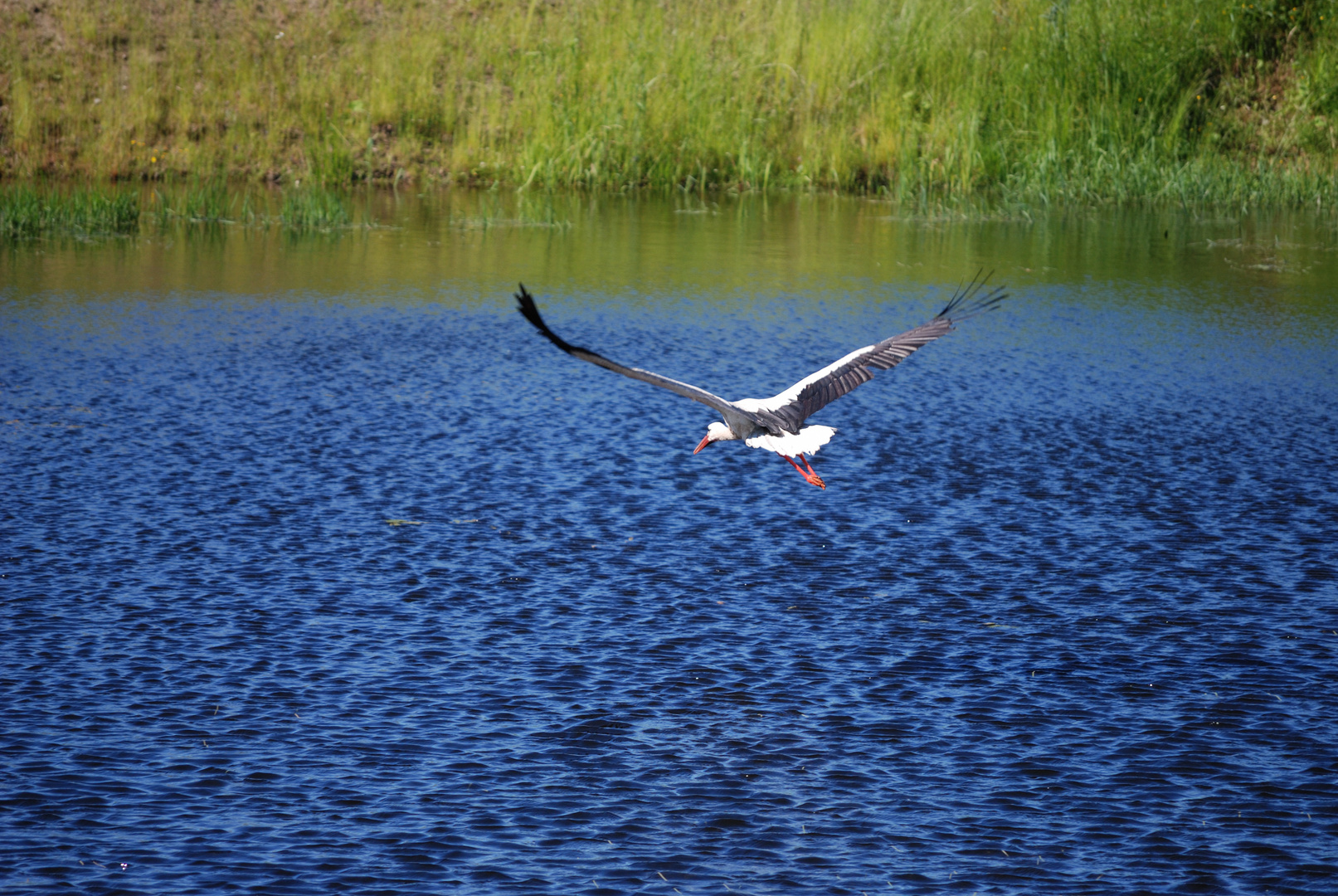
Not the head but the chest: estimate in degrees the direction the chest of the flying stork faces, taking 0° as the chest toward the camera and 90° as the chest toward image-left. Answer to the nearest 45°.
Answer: approximately 135°
